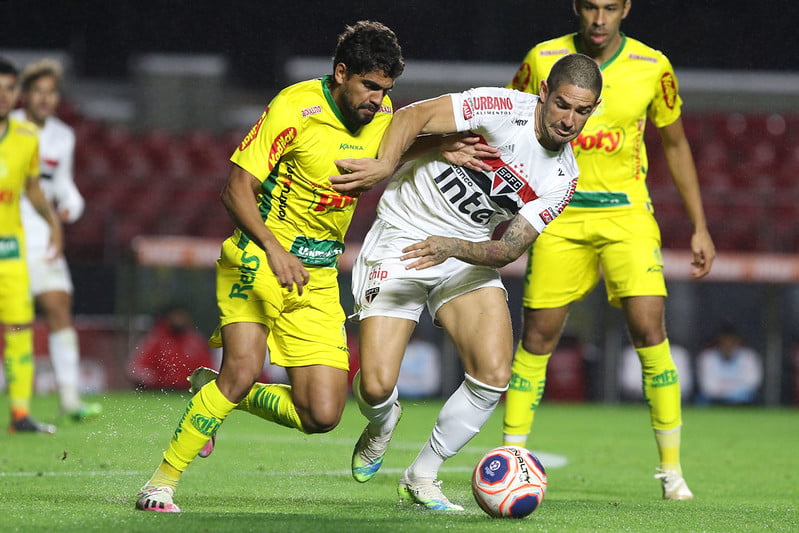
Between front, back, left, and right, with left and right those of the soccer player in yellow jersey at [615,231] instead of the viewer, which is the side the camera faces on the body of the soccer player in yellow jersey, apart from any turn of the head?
front

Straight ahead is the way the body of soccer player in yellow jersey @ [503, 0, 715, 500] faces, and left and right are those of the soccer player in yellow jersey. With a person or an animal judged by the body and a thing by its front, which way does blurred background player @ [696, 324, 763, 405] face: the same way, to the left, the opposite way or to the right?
the same way

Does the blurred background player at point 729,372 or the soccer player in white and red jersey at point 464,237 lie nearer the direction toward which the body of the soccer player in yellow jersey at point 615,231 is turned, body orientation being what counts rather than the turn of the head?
the soccer player in white and red jersey

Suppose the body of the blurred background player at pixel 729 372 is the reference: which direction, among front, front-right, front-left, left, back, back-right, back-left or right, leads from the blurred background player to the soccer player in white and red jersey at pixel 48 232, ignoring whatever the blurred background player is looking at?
front-right

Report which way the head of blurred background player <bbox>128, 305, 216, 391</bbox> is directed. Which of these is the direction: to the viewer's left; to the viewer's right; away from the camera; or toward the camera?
toward the camera

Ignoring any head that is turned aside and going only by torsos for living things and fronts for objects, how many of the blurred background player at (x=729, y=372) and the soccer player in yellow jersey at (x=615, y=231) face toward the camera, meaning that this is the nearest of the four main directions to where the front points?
2

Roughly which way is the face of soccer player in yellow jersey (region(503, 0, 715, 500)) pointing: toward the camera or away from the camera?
toward the camera

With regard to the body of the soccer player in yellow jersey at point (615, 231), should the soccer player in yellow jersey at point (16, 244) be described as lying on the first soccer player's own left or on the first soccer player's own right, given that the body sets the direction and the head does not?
on the first soccer player's own right

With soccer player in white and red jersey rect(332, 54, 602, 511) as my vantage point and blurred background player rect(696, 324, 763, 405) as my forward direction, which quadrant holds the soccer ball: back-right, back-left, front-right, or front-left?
back-right

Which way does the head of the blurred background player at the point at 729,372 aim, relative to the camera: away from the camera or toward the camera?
toward the camera

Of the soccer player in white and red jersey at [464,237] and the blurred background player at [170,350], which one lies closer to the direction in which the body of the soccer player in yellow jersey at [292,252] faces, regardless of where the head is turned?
the soccer player in white and red jersey

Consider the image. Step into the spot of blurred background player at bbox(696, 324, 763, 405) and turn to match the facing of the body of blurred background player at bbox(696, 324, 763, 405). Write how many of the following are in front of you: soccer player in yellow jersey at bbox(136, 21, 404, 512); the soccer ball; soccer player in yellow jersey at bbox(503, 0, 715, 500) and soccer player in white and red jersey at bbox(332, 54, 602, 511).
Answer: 4

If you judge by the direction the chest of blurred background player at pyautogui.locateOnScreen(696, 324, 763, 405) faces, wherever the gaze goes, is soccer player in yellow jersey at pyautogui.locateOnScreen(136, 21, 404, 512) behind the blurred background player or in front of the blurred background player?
in front

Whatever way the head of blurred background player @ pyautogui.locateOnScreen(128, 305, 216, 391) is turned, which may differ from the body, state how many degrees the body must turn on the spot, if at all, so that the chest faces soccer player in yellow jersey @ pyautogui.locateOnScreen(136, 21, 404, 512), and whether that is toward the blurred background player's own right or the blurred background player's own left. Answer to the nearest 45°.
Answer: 0° — they already face them

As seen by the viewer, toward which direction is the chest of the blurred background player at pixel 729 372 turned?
toward the camera
